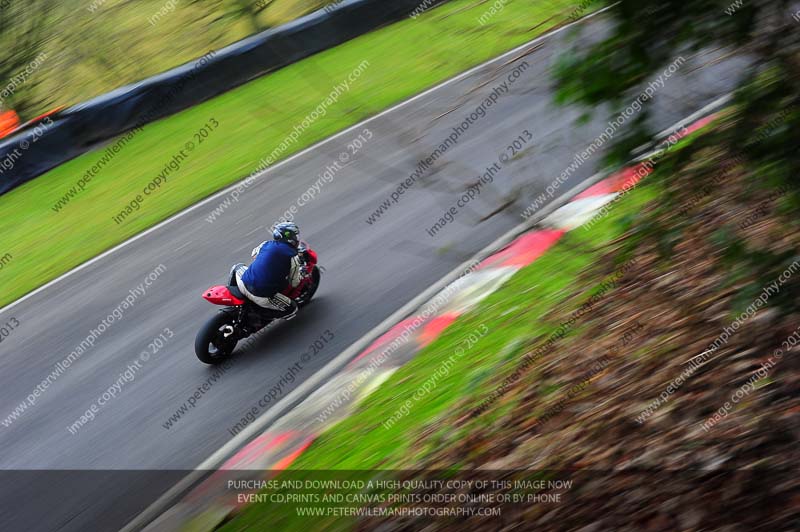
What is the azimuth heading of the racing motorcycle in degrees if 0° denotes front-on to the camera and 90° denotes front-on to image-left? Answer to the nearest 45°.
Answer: approximately 225°

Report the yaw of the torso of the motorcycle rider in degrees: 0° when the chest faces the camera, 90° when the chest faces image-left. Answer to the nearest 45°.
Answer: approximately 225°

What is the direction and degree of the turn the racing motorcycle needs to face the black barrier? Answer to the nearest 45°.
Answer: approximately 45° to its left

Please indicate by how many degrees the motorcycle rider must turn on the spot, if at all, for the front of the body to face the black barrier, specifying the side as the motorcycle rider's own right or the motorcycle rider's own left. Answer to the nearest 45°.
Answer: approximately 45° to the motorcycle rider's own left

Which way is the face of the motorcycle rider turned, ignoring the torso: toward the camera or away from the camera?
away from the camera
